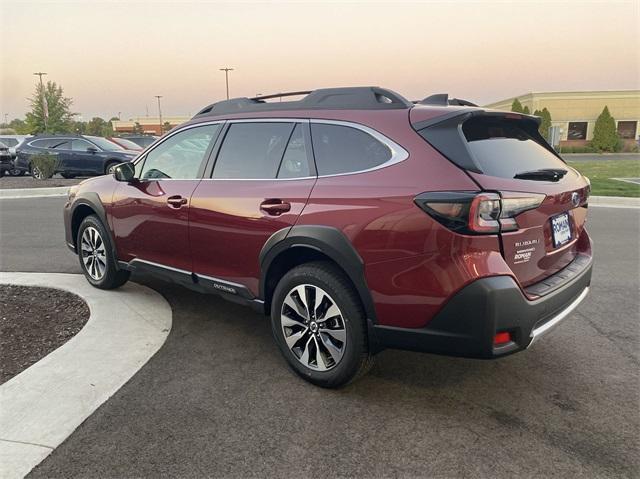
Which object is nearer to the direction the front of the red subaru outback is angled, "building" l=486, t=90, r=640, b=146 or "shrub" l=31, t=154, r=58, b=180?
the shrub

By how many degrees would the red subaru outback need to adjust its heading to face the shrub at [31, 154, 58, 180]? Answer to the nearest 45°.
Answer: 0° — it already faces it

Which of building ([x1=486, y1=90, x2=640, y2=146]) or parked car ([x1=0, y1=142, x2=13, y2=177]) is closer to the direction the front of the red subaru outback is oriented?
the parked car

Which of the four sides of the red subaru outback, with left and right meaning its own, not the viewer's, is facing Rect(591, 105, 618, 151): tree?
right

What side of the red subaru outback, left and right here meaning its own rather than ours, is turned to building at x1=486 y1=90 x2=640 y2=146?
right

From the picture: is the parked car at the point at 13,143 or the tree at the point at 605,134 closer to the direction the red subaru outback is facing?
the parked car

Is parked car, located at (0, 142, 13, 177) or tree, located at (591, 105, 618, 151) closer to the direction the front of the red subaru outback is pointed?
the parked car

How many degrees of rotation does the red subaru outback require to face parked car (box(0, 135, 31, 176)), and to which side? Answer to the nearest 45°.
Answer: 0° — it already faces it

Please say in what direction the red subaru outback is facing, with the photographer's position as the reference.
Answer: facing away from the viewer and to the left of the viewer
